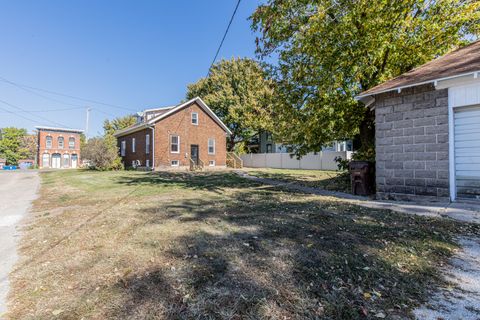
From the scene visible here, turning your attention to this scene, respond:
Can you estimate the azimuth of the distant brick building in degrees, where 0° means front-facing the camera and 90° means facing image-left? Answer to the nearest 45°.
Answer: approximately 0°

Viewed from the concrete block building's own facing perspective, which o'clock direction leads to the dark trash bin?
The dark trash bin is roughly at 2 o'clock from the concrete block building.

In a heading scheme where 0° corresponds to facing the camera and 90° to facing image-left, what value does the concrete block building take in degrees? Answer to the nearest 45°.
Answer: approximately 0°

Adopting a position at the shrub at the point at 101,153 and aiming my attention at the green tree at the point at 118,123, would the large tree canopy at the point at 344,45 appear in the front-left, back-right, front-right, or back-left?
back-right

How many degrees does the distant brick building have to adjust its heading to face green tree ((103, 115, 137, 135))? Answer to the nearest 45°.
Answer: approximately 90° to its left

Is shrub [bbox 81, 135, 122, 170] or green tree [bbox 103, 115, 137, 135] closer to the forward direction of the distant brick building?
the shrub
